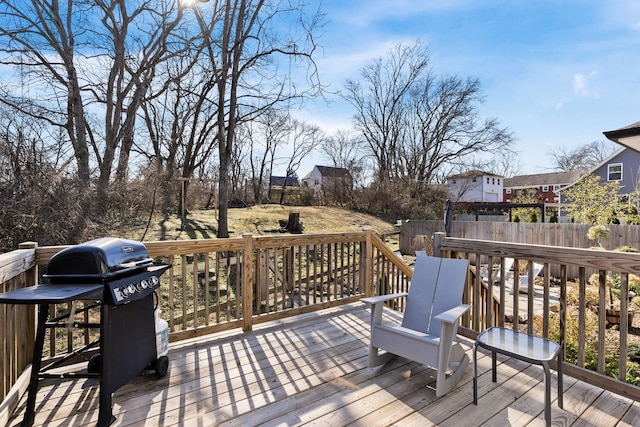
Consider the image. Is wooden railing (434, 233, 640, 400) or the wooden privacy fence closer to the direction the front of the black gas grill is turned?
the wooden railing

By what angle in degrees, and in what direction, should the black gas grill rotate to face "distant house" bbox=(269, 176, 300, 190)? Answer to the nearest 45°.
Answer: approximately 90° to its left

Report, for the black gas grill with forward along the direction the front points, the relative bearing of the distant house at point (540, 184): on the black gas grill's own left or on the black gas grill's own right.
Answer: on the black gas grill's own left

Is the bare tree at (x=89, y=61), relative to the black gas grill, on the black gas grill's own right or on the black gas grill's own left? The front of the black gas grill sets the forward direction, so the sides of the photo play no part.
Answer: on the black gas grill's own left

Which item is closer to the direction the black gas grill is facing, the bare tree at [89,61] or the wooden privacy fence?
the wooden privacy fence

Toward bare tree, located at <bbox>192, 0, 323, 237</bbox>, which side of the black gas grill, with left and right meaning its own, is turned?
left

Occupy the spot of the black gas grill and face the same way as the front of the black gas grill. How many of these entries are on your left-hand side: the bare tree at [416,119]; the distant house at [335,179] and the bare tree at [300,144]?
3

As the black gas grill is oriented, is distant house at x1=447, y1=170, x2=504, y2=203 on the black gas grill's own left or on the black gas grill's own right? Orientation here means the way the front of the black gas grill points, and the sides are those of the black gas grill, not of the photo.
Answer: on the black gas grill's own left

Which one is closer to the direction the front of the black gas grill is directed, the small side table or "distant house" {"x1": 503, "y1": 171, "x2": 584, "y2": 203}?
the small side table

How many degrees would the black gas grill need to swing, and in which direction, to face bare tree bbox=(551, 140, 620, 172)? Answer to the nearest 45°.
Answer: approximately 45° to its left

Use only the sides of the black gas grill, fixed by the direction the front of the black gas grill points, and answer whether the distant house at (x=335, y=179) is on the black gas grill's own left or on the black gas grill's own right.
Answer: on the black gas grill's own left

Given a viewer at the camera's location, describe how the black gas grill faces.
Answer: facing the viewer and to the right of the viewer

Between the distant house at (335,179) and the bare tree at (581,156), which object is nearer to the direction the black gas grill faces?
the bare tree
